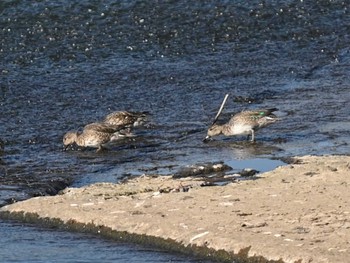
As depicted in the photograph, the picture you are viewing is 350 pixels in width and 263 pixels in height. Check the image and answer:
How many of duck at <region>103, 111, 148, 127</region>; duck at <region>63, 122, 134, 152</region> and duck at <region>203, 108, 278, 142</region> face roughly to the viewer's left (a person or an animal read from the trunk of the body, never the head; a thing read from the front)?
3

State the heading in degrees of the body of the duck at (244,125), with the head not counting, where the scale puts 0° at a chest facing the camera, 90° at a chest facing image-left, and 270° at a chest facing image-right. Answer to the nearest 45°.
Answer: approximately 90°

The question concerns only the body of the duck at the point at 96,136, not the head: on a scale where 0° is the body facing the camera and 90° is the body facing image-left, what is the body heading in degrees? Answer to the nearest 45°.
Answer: approximately 90°

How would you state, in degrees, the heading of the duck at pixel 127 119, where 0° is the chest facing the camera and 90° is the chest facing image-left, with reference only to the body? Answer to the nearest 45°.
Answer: approximately 90°

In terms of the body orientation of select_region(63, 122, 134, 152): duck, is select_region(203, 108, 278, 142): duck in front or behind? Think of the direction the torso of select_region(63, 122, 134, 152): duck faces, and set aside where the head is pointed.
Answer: behind

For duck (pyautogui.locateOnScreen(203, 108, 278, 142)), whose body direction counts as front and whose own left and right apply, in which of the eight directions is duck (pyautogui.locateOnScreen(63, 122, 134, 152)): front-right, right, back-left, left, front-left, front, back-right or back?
front

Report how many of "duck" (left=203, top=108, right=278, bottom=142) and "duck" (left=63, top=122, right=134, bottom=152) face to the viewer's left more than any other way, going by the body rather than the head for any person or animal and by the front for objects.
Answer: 2

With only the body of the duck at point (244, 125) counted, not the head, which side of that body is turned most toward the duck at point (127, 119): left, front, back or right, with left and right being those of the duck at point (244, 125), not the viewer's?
front
